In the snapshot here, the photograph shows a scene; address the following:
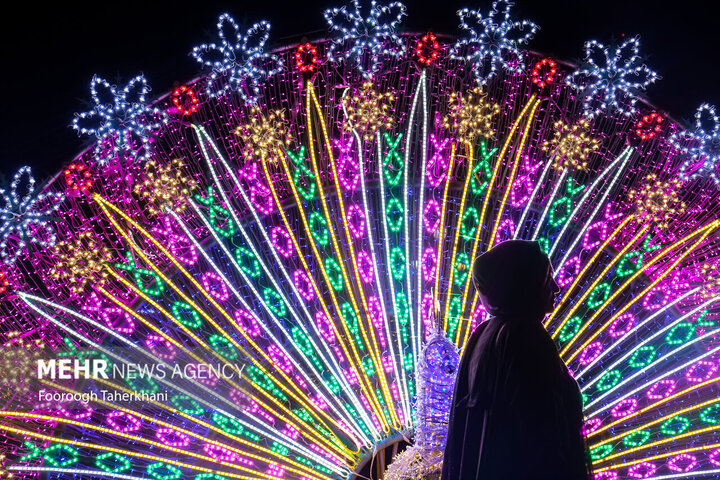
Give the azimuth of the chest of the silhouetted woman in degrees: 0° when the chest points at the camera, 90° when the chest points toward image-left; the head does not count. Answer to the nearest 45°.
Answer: approximately 225°

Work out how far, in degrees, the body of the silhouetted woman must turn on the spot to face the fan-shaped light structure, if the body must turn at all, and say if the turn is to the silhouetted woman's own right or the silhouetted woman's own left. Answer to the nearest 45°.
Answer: approximately 90° to the silhouetted woman's own left

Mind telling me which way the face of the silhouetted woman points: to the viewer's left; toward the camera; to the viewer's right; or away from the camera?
to the viewer's right
